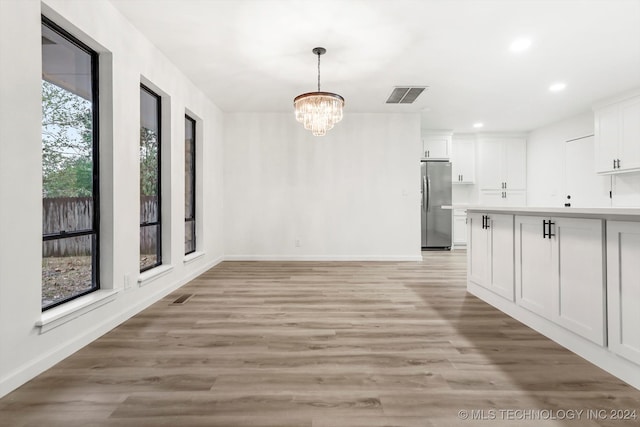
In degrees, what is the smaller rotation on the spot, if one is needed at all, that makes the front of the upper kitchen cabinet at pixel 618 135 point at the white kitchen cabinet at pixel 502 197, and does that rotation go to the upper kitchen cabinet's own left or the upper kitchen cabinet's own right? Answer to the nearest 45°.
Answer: approximately 90° to the upper kitchen cabinet's own right

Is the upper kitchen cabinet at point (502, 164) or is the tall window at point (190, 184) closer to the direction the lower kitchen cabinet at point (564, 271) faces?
the tall window

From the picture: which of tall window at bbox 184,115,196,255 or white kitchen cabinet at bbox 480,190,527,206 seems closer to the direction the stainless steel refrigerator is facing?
the tall window

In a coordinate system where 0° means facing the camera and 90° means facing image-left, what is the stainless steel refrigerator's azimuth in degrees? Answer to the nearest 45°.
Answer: approximately 0°

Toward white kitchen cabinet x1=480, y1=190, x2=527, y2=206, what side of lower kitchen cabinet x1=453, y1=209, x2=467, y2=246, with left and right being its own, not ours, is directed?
left

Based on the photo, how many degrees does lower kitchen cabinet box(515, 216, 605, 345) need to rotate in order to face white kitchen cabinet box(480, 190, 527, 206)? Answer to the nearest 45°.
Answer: approximately 135° to its right

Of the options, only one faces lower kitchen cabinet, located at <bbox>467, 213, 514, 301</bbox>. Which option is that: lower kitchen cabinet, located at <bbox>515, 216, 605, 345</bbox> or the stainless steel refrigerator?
the stainless steel refrigerator

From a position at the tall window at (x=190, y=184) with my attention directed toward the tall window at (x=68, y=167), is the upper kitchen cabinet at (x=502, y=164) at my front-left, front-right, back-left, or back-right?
back-left

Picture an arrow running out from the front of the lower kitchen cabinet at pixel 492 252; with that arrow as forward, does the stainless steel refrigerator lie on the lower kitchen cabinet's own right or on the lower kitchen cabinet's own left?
on the lower kitchen cabinet's own right
